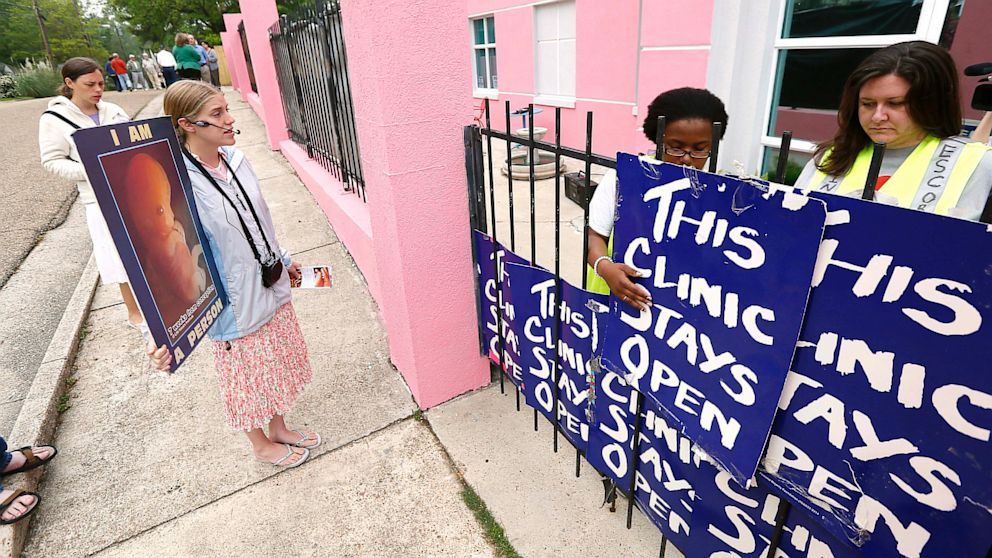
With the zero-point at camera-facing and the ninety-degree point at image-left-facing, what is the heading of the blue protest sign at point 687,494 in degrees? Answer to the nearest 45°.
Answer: approximately 45°

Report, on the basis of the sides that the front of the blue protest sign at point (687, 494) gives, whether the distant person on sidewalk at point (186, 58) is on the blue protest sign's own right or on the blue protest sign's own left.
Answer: on the blue protest sign's own right

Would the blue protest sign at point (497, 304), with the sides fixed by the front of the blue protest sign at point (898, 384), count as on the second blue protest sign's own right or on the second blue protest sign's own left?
on the second blue protest sign's own right

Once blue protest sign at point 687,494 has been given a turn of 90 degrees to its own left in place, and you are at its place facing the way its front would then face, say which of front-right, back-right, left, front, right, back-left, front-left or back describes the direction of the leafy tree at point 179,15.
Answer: back

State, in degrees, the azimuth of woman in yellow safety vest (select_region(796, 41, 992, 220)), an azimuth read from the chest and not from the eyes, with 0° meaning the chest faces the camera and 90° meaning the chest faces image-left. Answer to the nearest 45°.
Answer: approximately 45°

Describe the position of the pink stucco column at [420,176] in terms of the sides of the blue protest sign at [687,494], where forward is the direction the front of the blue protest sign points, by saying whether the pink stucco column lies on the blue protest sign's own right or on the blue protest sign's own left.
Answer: on the blue protest sign's own right

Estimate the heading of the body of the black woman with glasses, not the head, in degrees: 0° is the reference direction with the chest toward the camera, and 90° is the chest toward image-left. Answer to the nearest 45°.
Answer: approximately 0°

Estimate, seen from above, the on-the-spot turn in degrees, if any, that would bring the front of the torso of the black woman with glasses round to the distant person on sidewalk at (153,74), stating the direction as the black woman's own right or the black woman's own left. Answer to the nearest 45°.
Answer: approximately 135° to the black woman's own right

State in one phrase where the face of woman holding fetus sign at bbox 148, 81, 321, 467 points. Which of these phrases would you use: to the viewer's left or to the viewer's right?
to the viewer's right

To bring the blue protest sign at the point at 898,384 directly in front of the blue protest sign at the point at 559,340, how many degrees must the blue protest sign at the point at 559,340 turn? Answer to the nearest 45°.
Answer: approximately 90° to its left
